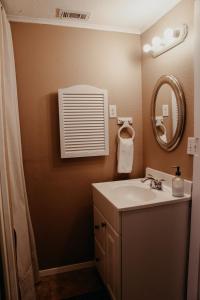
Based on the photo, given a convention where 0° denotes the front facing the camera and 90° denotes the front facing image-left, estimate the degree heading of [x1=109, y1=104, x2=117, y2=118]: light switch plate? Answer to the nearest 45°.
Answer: approximately 0°

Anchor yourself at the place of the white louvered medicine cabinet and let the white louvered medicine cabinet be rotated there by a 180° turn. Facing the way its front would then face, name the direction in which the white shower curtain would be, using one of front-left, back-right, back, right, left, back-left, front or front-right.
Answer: back-left

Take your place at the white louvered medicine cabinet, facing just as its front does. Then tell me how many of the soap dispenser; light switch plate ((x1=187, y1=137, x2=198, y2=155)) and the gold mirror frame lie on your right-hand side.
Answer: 0

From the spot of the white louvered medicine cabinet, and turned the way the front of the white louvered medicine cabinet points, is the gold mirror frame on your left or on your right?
on your left

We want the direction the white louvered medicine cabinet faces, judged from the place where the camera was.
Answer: facing the viewer

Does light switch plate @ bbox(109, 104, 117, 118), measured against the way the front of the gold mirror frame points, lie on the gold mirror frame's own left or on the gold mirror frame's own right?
on the gold mirror frame's own right

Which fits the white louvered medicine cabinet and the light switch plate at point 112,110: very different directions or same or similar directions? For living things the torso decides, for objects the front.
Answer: same or similar directions

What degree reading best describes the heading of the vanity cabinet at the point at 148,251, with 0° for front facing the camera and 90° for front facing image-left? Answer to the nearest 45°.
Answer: approximately 45°
